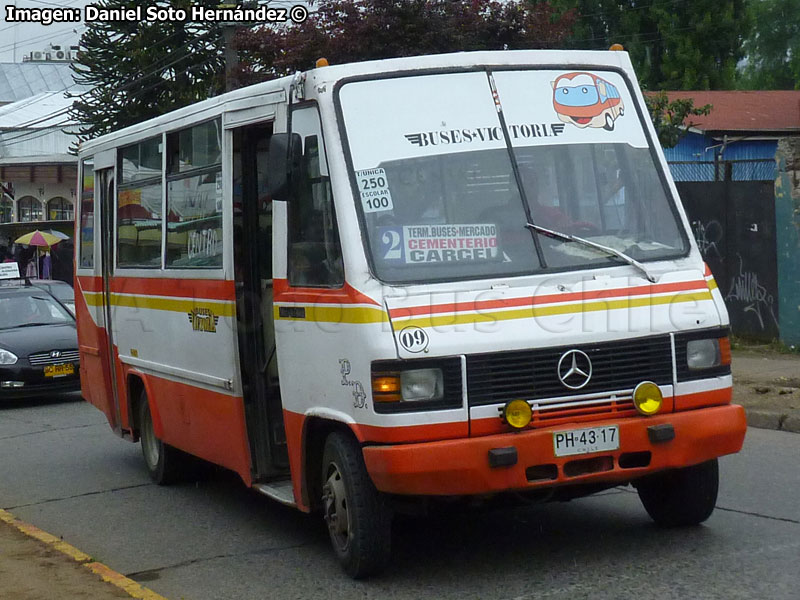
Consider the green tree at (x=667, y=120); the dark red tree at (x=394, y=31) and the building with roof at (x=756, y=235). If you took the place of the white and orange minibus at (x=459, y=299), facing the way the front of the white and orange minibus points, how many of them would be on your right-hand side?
0

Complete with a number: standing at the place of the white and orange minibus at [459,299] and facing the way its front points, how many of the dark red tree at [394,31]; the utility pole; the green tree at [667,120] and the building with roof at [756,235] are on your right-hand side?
0

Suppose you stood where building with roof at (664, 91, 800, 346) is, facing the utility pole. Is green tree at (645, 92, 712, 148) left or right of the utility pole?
right

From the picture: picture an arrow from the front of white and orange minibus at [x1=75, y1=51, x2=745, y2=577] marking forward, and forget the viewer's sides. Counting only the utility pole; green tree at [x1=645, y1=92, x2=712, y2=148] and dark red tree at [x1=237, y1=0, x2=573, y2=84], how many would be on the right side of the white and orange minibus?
0

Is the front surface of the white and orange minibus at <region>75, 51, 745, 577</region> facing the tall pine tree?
no

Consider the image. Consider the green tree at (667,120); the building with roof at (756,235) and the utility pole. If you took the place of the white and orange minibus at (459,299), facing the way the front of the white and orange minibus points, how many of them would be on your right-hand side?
0

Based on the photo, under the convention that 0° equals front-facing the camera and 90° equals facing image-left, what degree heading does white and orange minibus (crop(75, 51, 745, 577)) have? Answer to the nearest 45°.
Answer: approximately 315°

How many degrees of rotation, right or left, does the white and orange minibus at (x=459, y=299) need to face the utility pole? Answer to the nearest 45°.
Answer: approximately 135° to its left

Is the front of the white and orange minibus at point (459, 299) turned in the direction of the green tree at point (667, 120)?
no

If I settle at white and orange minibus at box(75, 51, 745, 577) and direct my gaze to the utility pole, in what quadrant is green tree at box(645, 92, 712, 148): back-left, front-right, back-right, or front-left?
front-right

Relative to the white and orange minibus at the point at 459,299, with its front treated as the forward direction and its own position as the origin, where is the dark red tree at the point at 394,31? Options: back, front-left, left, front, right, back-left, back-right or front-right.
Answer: back-left

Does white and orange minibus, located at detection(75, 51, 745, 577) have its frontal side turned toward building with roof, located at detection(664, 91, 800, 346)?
no

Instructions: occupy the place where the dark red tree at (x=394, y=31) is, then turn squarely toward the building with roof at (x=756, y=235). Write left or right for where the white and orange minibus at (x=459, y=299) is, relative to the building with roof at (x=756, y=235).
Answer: right
